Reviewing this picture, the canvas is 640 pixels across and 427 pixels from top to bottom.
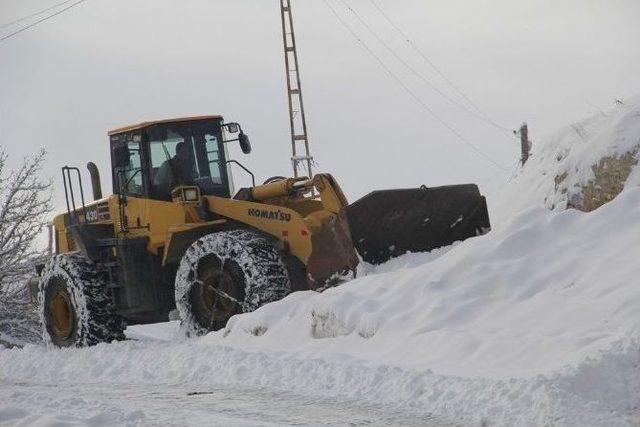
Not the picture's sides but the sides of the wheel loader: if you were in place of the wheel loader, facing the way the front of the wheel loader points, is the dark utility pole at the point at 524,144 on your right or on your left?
on your left

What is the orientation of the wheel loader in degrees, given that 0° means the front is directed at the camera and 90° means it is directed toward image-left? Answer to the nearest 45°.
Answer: approximately 315°
